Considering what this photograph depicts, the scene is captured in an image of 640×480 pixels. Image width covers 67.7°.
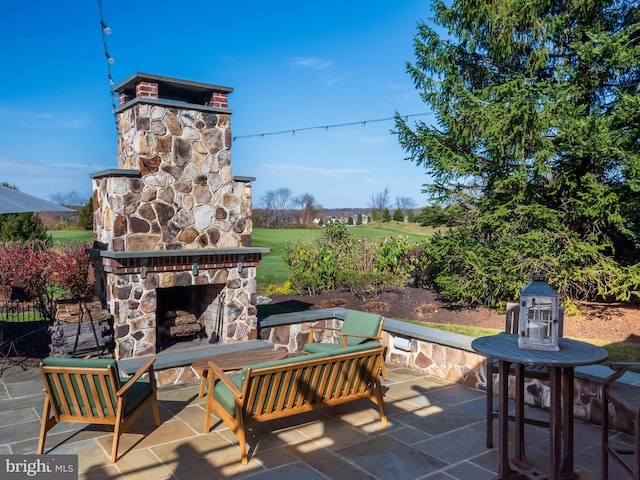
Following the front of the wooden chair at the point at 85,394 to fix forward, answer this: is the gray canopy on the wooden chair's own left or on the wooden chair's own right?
on the wooden chair's own left

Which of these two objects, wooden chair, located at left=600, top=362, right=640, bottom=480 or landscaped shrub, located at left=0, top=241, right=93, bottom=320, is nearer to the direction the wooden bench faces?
the landscaped shrub

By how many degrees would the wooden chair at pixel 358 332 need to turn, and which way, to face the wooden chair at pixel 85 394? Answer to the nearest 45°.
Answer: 0° — it already faces it

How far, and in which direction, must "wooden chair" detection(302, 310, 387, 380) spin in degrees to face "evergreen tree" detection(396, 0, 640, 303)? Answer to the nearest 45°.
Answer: approximately 180°

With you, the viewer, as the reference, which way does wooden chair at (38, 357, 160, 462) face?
facing away from the viewer and to the right of the viewer

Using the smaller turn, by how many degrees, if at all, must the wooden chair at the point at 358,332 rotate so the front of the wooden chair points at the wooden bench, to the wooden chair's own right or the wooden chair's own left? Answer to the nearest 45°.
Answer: approximately 45° to the wooden chair's own left

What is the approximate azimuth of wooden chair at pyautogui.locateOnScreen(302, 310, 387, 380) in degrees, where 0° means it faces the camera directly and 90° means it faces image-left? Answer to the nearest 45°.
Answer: approximately 45°

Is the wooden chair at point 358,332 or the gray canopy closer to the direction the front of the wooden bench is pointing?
the gray canopy

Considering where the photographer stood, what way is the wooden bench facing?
facing away from the viewer and to the left of the viewer

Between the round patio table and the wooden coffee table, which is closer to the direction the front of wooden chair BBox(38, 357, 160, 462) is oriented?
the wooden coffee table

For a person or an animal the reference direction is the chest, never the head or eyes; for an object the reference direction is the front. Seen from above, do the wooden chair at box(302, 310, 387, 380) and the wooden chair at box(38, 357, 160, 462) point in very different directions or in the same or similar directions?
very different directions

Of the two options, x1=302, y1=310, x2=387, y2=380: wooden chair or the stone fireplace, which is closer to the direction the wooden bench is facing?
the stone fireplace

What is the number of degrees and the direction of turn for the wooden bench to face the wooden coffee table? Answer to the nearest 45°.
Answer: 0° — it already faces it
